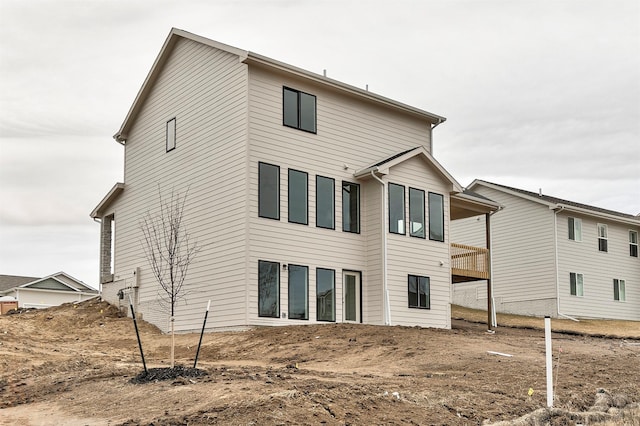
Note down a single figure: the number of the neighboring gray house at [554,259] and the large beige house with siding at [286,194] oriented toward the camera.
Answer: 0

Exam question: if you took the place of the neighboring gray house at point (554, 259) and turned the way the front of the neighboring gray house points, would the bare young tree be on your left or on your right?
on your left

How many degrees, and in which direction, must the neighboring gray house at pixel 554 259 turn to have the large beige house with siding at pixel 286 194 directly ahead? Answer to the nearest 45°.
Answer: approximately 90° to its left

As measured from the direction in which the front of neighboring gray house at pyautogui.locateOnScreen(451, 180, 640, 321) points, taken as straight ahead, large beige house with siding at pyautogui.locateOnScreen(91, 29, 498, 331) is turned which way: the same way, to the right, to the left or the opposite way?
the same way

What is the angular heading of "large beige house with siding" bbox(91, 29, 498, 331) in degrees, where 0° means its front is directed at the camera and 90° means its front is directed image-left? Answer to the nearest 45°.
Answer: approximately 135°

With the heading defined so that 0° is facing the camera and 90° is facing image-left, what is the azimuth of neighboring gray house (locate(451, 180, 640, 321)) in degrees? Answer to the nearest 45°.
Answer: approximately 135°

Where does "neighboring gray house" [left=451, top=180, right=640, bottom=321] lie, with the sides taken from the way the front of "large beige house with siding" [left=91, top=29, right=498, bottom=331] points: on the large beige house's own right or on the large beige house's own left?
on the large beige house's own right
